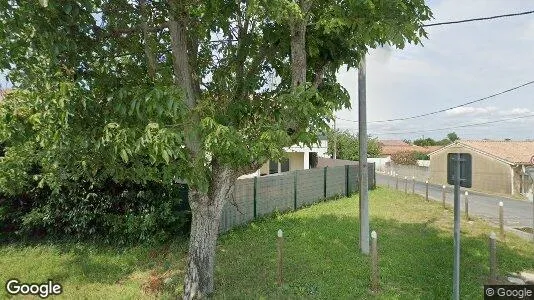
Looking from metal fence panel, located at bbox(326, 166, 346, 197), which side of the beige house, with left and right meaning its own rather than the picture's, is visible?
right

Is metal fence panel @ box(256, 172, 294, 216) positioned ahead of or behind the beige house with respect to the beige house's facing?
ahead

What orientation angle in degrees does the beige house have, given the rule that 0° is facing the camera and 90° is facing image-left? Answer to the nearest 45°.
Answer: approximately 45°

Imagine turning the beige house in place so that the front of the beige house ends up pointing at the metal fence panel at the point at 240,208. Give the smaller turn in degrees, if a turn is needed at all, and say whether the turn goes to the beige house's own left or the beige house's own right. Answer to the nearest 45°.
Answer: approximately 45° to the beige house's own left

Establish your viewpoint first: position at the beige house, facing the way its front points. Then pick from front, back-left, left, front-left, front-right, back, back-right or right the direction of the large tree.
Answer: front-left

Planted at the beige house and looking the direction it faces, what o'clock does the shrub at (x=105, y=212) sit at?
The shrub is roughly at 11 o'clock from the beige house.

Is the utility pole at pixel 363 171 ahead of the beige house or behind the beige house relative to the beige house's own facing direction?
ahead
